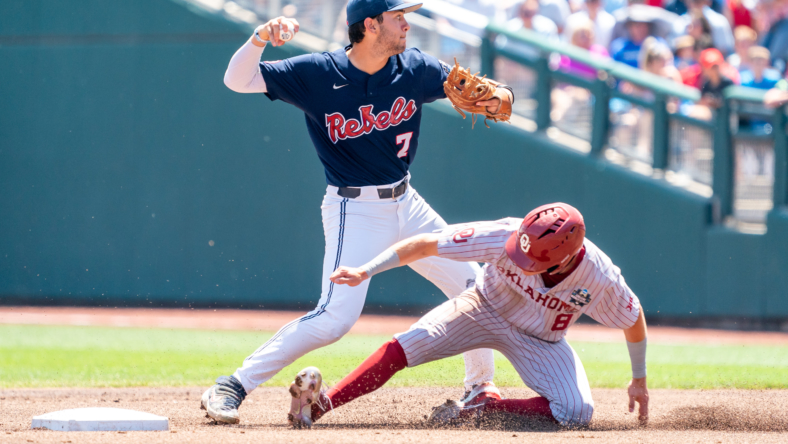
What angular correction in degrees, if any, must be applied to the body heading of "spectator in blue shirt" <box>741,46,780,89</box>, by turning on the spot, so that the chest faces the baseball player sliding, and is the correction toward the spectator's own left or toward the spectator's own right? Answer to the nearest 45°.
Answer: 0° — they already face them

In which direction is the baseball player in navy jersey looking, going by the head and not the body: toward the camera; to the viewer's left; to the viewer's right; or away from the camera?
to the viewer's right

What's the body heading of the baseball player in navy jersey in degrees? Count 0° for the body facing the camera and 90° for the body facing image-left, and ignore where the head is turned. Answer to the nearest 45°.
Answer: approximately 315°

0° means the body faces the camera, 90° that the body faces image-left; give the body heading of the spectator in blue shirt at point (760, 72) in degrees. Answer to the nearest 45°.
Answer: approximately 0°

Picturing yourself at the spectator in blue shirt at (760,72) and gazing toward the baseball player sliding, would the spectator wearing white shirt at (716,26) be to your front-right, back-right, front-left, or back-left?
back-right

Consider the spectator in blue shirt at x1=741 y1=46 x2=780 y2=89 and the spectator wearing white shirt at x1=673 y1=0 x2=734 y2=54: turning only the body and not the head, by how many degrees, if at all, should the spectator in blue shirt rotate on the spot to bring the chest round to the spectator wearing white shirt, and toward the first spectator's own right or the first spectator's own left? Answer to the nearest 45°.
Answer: approximately 135° to the first spectator's own right
